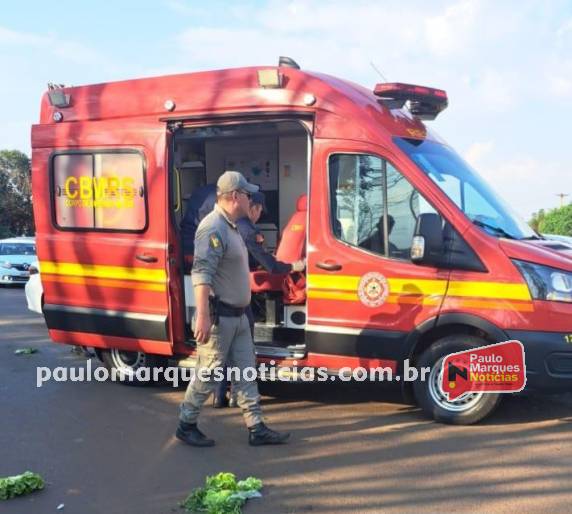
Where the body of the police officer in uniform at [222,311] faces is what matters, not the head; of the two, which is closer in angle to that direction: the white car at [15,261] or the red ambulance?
the red ambulance

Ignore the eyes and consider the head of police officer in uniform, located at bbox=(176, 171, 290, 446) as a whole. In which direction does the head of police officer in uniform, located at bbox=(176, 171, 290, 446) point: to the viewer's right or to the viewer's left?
to the viewer's right

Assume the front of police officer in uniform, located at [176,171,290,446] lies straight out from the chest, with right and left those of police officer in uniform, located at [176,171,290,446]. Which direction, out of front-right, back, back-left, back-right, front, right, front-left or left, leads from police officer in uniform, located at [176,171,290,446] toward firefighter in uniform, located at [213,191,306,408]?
left

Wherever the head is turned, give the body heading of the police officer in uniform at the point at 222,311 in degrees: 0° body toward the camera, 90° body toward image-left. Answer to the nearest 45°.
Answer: approximately 270°

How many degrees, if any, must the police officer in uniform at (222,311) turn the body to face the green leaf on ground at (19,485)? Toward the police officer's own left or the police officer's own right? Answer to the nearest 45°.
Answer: approximately 135° to the police officer's own right

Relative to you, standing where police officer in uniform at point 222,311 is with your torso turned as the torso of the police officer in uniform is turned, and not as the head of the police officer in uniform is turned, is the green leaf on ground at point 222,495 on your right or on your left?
on your right
